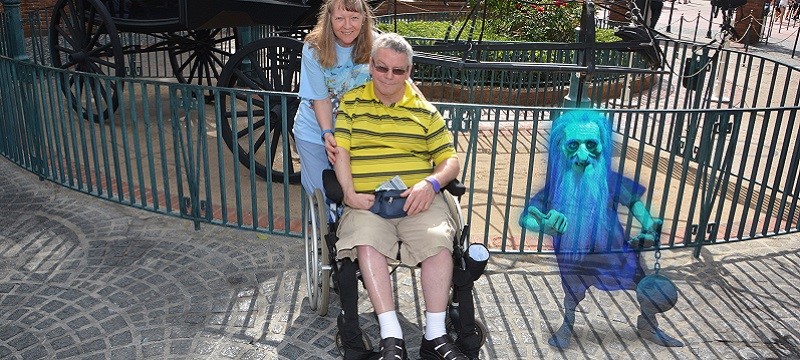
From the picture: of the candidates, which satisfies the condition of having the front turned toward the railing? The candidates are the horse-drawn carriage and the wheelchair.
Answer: the horse-drawn carriage

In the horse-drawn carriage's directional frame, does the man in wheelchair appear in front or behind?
in front

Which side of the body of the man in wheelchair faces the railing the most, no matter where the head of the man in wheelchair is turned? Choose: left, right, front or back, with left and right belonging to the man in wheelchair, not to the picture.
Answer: back

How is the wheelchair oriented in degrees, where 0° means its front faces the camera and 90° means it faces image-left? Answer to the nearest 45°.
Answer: approximately 0°

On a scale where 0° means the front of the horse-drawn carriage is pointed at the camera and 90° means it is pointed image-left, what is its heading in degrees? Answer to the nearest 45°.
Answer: approximately 315°

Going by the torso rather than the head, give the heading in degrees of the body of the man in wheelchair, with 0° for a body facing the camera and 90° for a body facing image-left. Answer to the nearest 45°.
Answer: approximately 0°

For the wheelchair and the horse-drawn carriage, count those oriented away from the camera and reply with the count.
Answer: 0

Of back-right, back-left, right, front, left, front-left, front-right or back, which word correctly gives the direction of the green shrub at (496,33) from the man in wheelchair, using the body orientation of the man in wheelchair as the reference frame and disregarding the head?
back
